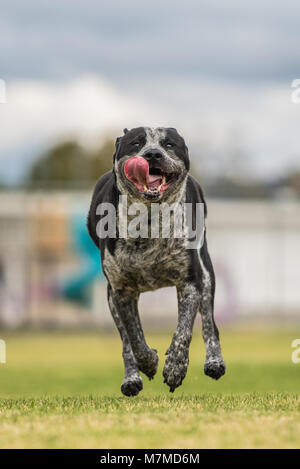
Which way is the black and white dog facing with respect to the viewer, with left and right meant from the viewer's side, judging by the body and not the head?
facing the viewer
